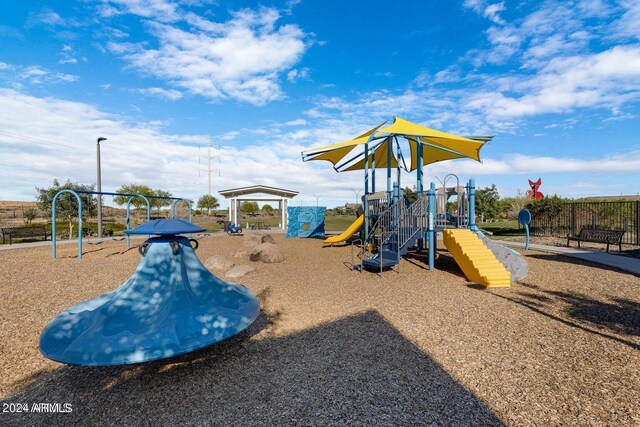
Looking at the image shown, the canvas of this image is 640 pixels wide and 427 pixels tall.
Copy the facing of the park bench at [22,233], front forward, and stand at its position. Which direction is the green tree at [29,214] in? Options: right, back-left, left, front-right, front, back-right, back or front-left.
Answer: back-left

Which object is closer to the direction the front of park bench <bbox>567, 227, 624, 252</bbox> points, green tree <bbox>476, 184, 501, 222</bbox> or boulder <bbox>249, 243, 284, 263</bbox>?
the boulder

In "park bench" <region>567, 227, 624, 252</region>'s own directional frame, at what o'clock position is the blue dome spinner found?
The blue dome spinner is roughly at 11 o'clock from the park bench.

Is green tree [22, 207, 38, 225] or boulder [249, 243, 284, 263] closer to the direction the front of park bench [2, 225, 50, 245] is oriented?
the boulder

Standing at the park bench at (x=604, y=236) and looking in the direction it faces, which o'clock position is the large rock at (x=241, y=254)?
The large rock is roughly at 12 o'clock from the park bench.

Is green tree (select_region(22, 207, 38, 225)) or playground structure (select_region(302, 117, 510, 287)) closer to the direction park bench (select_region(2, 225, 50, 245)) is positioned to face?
the playground structure

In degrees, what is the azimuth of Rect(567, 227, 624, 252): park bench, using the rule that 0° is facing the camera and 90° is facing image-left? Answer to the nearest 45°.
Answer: approximately 45°
